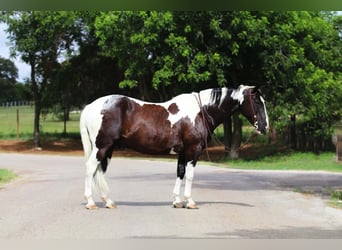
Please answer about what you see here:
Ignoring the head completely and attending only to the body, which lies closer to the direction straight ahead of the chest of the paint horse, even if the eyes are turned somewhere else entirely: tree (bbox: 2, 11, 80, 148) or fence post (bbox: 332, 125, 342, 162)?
the fence post

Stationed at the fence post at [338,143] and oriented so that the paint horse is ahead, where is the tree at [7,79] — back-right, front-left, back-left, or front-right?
front-right

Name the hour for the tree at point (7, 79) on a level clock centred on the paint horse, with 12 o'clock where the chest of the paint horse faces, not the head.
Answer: The tree is roughly at 8 o'clock from the paint horse.

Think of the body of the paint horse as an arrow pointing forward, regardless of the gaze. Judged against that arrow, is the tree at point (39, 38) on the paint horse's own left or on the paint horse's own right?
on the paint horse's own left

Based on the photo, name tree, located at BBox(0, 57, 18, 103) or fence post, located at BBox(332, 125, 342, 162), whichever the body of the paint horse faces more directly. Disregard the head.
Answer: the fence post

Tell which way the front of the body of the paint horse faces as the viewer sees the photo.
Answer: to the viewer's right

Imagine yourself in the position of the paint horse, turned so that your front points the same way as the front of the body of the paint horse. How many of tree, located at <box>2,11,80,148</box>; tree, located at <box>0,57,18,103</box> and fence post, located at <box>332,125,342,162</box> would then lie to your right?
0
